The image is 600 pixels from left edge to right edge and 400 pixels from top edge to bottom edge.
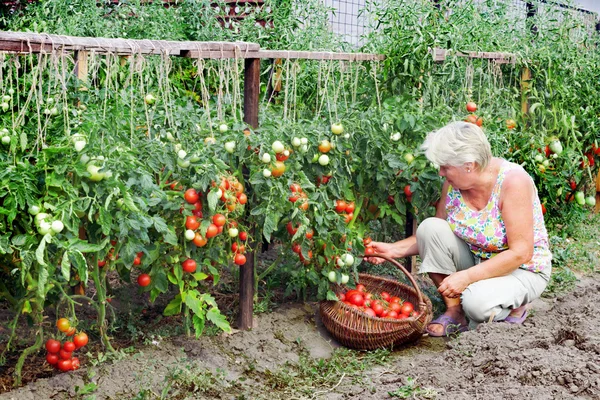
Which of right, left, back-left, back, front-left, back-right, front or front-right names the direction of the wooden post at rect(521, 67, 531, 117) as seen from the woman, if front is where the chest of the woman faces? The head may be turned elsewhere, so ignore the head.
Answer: back-right

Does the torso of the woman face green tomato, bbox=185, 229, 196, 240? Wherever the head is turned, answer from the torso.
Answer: yes

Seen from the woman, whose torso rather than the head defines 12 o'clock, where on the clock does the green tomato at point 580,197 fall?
The green tomato is roughly at 5 o'clock from the woman.

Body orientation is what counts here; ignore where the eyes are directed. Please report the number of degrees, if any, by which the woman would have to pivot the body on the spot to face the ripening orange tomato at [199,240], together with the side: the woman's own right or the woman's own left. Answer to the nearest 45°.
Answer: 0° — they already face it

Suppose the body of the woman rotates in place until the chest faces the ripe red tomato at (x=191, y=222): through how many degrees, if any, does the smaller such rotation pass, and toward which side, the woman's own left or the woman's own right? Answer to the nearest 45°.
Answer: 0° — they already face it

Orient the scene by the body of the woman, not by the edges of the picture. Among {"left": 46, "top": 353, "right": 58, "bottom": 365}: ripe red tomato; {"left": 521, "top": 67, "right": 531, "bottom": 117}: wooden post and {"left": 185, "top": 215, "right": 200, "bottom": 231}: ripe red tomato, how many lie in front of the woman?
2

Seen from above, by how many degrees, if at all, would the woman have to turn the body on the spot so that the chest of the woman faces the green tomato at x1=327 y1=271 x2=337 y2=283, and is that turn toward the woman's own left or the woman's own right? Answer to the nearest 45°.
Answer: approximately 45° to the woman's own right

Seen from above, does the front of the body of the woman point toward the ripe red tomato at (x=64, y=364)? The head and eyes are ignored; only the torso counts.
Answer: yes

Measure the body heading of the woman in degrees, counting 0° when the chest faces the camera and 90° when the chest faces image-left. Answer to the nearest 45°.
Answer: approximately 45°

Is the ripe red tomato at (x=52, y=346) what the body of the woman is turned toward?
yes

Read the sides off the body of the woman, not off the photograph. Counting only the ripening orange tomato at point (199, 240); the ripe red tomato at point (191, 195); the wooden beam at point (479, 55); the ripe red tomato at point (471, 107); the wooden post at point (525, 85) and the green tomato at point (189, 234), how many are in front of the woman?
3

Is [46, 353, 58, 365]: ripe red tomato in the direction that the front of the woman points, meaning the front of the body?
yes

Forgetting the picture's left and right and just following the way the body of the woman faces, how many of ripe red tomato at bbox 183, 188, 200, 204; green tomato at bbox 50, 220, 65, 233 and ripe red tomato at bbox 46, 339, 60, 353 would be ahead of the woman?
3

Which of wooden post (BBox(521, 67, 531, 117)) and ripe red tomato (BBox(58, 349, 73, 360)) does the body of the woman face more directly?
the ripe red tomato
